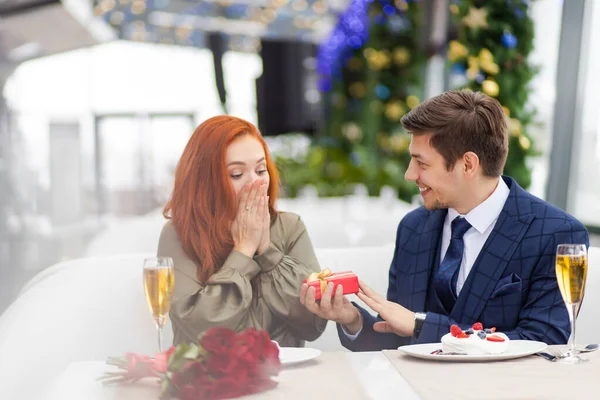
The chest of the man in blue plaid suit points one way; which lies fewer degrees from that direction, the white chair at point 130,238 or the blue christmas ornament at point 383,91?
the white chair

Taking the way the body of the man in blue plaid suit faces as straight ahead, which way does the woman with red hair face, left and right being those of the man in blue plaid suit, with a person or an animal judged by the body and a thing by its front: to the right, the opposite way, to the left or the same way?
to the left

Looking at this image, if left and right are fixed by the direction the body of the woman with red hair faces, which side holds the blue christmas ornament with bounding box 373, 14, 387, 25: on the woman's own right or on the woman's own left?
on the woman's own left

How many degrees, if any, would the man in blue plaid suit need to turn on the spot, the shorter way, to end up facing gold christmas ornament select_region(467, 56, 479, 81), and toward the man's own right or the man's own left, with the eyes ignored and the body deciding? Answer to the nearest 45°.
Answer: approximately 135° to the man's own right

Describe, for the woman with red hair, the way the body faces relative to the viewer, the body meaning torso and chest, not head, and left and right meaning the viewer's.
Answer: facing the viewer and to the right of the viewer

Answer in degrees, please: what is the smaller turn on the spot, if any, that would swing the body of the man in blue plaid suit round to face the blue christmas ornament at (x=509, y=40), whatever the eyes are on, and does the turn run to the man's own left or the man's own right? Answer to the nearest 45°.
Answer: approximately 135° to the man's own right

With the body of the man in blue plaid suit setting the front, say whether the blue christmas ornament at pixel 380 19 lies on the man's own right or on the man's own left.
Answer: on the man's own right

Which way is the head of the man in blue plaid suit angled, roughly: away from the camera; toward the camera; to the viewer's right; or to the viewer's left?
to the viewer's left

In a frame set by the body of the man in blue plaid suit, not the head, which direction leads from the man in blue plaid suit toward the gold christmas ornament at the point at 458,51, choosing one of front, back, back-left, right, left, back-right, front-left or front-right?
back-right

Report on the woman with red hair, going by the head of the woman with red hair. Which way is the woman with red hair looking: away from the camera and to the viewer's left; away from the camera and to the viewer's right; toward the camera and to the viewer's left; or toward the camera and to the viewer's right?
toward the camera and to the viewer's right

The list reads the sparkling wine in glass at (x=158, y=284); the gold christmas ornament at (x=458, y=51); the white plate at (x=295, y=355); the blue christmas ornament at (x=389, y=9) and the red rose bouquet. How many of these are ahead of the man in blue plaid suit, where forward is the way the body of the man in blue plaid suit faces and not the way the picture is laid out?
3

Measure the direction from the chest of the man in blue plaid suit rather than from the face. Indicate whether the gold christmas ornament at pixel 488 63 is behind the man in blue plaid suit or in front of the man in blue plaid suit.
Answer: behind

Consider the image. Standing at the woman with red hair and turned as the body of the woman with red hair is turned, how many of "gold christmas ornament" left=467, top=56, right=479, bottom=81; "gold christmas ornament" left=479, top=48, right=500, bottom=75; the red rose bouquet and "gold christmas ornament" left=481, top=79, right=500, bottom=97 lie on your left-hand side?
3

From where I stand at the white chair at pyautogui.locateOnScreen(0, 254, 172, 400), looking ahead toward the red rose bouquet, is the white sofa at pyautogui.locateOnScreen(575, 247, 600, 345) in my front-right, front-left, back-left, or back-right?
front-left

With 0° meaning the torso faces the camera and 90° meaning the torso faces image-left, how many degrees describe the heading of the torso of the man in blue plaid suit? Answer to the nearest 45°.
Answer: approximately 45°

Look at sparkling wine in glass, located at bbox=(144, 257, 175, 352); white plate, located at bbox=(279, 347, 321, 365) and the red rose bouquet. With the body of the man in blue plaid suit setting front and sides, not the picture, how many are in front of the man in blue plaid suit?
3

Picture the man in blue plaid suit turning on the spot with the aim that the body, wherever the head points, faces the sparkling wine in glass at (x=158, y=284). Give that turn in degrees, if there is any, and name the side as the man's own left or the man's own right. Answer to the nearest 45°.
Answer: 0° — they already face it

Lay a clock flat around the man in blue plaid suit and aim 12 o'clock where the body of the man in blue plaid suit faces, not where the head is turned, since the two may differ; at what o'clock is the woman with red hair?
The woman with red hair is roughly at 1 o'clock from the man in blue plaid suit.

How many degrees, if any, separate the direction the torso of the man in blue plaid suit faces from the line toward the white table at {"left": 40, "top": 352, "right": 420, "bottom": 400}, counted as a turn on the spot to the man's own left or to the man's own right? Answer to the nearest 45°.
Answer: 0° — they already face it

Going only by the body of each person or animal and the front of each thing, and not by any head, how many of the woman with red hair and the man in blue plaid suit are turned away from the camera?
0

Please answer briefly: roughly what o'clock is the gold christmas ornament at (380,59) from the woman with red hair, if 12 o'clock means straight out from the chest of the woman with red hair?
The gold christmas ornament is roughly at 8 o'clock from the woman with red hair.
